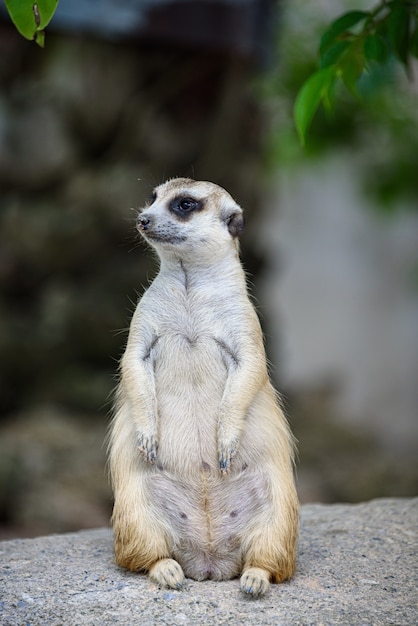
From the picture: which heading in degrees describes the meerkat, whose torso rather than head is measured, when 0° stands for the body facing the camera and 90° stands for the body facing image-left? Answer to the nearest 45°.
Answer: approximately 0°
